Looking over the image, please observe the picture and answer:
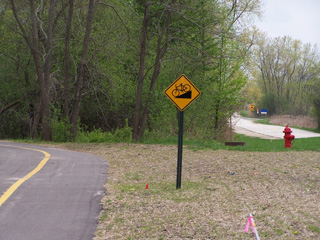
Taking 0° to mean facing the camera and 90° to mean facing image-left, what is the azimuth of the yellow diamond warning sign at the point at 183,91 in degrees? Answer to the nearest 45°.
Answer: approximately 0°
